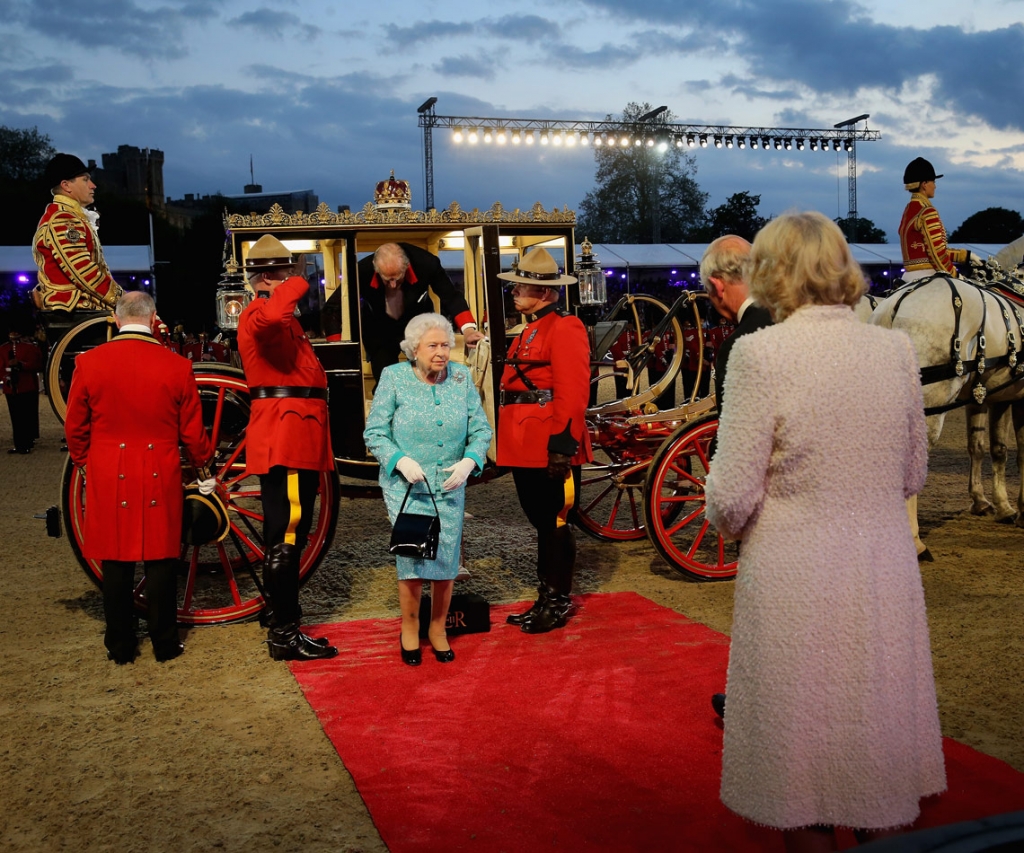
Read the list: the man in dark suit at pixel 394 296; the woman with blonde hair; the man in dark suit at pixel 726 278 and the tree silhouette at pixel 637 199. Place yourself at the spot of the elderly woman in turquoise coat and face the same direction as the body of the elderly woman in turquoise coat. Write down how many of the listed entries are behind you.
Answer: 2

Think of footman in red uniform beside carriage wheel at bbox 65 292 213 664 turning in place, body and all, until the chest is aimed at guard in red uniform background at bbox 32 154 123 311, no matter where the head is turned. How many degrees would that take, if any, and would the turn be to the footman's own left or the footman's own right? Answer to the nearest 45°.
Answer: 0° — they already face them

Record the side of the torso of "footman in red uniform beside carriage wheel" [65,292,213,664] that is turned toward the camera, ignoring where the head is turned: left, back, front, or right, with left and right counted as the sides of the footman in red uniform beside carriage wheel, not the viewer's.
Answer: back

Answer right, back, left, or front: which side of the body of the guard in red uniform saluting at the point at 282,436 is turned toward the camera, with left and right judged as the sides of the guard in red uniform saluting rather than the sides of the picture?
right

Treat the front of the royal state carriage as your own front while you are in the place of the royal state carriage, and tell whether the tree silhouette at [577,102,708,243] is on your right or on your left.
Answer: on your left

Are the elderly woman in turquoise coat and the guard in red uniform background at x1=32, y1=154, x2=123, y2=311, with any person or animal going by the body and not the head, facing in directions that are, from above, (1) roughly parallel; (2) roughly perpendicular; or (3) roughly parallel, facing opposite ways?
roughly perpendicular

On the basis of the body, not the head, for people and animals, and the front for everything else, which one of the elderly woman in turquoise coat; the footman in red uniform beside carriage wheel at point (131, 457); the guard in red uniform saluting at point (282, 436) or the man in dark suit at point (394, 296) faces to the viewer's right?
the guard in red uniform saluting at point (282, 436)

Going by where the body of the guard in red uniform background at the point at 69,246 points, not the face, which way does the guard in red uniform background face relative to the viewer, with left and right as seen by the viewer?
facing to the right of the viewer

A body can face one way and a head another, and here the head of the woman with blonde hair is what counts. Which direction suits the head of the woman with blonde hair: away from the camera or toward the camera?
away from the camera

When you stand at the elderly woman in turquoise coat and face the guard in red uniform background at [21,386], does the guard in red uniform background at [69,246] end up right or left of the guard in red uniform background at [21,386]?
left

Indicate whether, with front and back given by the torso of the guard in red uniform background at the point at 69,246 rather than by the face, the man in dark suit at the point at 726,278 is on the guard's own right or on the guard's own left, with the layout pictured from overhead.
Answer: on the guard's own right

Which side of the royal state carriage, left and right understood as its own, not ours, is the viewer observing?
right
